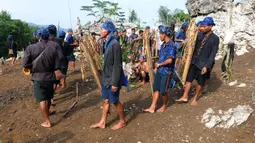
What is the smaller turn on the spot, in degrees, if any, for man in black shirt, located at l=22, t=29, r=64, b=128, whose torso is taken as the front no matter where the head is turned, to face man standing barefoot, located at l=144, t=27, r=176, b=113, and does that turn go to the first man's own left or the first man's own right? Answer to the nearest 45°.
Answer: approximately 90° to the first man's own right

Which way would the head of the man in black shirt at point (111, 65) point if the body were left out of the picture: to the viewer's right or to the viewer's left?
to the viewer's left

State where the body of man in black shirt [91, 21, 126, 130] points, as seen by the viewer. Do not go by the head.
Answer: to the viewer's left

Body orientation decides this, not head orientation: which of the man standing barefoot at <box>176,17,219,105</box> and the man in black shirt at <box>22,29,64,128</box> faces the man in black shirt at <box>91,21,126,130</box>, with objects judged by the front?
the man standing barefoot

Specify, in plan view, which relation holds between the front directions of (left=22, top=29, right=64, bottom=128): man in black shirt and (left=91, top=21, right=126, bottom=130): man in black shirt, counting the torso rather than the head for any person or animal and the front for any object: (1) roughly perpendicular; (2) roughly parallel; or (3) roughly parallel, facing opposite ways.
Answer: roughly perpendicular

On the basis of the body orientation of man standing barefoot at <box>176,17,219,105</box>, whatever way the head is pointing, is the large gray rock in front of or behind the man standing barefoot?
behind

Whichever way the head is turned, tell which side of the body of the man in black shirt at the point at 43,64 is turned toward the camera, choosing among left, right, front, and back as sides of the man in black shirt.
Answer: back

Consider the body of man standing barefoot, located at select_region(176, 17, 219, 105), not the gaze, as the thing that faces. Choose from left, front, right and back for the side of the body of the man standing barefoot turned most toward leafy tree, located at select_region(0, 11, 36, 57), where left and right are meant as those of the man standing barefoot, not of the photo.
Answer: right

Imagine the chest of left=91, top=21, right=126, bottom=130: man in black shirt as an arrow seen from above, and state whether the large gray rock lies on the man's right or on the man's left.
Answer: on the man's right

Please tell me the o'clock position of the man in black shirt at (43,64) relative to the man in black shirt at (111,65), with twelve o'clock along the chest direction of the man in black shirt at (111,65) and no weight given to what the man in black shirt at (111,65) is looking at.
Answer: the man in black shirt at (43,64) is roughly at 1 o'clock from the man in black shirt at (111,65).

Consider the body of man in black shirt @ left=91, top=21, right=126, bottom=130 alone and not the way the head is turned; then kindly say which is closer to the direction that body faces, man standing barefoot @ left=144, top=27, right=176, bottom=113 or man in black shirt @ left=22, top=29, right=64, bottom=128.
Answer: the man in black shirt

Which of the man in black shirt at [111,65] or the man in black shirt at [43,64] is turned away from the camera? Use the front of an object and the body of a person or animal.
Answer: the man in black shirt at [43,64]

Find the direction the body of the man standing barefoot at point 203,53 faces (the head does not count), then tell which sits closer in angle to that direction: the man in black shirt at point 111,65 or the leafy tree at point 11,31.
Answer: the man in black shirt
